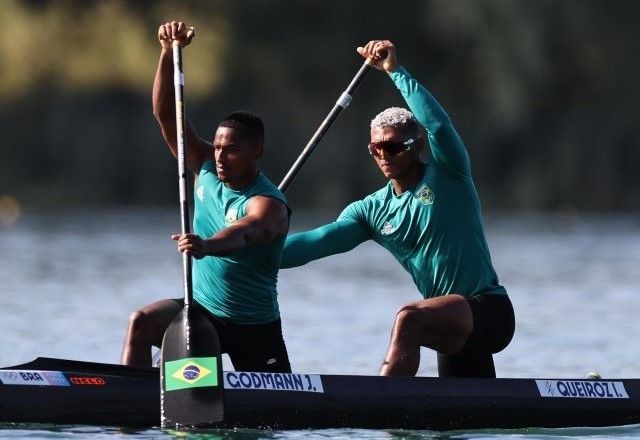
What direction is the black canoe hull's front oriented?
to the viewer's left

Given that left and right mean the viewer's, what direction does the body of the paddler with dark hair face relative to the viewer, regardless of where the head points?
facing the viewer and to the left of the viewer
